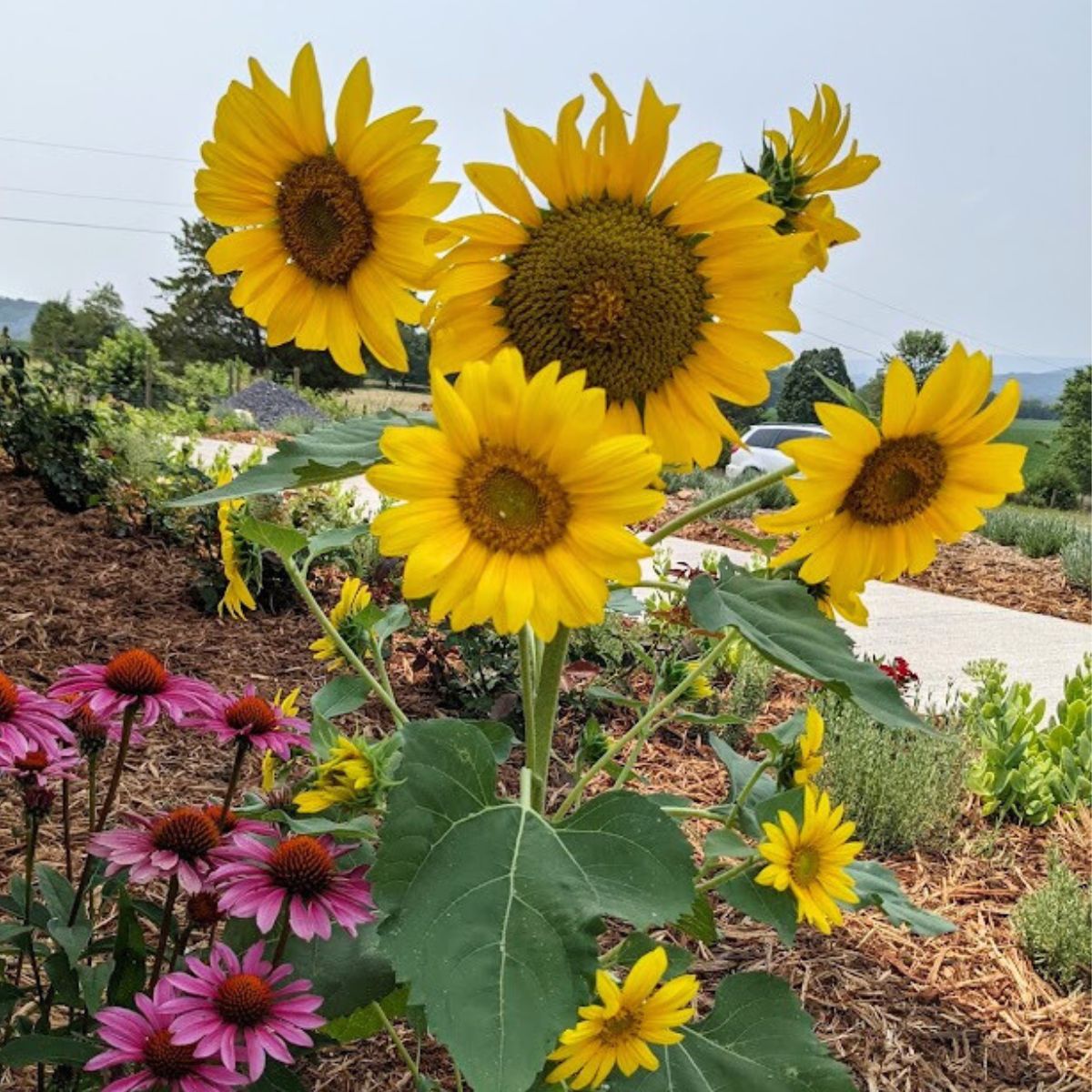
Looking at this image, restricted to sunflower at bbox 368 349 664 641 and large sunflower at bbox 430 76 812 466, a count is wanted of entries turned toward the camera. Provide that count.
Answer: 2

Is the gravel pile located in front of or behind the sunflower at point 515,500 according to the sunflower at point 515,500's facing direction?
behind

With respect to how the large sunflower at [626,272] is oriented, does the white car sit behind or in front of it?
behind

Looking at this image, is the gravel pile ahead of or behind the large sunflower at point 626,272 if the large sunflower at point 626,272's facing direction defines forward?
behind

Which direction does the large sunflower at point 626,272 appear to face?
toward the camera

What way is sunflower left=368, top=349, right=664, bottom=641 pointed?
toward the camera

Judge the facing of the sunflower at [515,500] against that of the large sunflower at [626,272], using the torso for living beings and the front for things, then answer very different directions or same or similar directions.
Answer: same or similar directions
